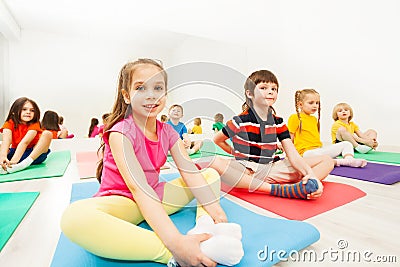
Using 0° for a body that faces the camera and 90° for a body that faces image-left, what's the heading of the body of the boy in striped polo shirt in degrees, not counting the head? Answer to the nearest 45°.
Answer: approximately 315°

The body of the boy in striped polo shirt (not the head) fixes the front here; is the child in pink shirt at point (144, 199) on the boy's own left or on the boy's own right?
on the boy's own right

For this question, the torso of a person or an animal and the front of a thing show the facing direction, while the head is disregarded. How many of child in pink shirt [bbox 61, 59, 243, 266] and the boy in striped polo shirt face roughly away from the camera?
0

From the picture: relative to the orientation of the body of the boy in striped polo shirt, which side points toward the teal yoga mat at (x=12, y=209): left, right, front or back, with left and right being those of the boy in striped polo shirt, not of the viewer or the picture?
right

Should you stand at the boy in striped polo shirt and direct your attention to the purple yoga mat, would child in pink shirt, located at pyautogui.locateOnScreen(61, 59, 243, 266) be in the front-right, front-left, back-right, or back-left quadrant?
back-right

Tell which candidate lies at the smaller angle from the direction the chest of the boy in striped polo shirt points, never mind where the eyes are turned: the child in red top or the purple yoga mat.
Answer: the purple yoga mat

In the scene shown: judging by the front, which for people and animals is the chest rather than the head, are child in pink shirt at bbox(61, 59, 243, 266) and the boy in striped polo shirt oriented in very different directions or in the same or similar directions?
same or similar directions

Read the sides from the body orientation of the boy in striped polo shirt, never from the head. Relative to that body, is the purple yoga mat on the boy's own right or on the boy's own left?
on the boy's own left

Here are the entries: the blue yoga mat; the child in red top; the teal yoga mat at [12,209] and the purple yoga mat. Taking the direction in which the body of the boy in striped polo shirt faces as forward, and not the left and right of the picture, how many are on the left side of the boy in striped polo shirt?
1

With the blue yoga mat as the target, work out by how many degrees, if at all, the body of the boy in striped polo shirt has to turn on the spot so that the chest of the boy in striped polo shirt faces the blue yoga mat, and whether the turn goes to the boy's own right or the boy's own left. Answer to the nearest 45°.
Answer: approximately 45° to the boy's own right

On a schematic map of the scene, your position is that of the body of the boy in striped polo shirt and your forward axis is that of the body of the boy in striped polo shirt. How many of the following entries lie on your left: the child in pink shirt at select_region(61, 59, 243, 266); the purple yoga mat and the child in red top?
1

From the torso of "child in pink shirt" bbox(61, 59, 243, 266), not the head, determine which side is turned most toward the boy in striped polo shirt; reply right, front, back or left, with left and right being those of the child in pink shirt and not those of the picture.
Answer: left

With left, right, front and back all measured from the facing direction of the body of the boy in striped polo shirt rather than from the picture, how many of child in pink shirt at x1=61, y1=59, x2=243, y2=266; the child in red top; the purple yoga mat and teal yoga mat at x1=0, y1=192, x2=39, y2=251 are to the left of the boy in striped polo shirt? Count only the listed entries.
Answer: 1

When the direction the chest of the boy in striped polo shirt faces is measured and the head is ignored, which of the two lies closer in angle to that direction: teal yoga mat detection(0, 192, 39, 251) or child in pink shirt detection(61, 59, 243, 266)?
the child in pink shirt
